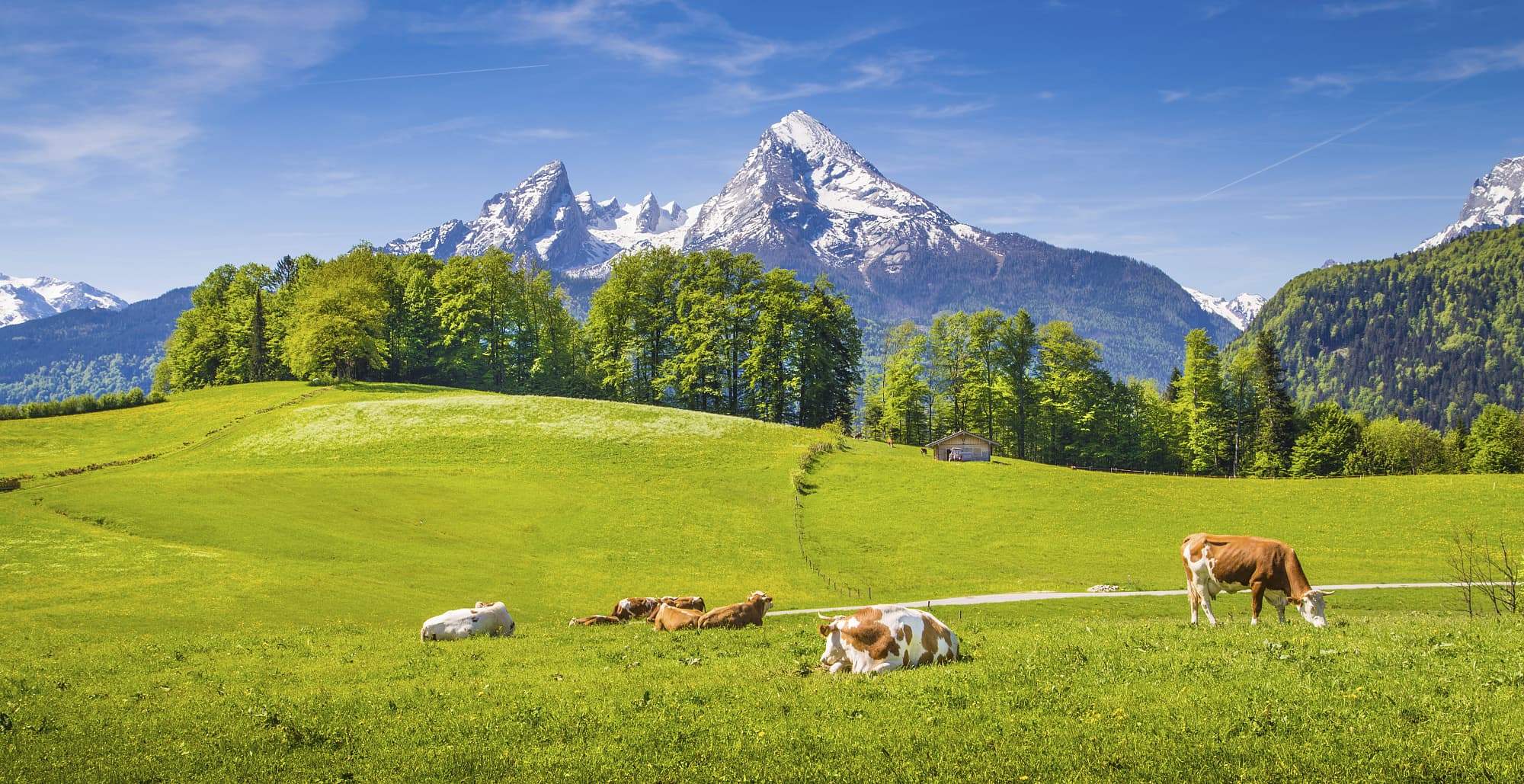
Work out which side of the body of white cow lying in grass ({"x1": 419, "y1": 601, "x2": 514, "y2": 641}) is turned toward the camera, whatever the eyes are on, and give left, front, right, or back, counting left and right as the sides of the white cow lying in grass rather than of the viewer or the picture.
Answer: right

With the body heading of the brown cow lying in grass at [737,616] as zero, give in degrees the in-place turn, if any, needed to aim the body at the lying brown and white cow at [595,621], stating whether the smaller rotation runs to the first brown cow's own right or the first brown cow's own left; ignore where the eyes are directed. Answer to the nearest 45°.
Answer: approximately 135° to the first brown cow's own left

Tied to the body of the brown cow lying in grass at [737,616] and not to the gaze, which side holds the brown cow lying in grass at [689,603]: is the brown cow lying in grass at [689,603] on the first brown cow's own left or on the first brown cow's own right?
on the first brown cow's own left

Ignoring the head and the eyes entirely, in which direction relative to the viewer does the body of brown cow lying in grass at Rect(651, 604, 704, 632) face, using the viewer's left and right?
facing to the left of the viewer

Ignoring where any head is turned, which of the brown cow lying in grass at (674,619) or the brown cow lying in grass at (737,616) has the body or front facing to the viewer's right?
the brown cow lying in grass at (737,616)

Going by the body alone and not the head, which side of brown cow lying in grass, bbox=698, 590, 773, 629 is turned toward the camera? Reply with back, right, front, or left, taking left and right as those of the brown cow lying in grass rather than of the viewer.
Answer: right

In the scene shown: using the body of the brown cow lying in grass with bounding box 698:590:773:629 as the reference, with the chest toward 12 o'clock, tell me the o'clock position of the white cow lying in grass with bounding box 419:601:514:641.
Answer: The white cow lying in grass is roughly at 6 o'clock from the brown cow lying in grass.

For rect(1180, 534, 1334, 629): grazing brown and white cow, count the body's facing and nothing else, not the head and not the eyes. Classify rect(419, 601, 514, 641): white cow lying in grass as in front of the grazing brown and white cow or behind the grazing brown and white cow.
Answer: behind

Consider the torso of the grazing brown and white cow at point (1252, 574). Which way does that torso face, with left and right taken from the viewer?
facing to the right of the viewer

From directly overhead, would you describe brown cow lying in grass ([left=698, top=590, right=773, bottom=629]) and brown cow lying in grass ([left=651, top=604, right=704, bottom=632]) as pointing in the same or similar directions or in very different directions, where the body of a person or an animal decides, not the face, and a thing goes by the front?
very different directions

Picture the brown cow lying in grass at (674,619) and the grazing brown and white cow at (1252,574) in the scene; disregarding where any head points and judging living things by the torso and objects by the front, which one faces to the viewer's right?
the grazing brown and white cow

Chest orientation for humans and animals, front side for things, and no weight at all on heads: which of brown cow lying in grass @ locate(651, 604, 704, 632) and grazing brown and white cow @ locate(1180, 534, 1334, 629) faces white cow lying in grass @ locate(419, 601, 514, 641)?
the brown cow lying in grass
